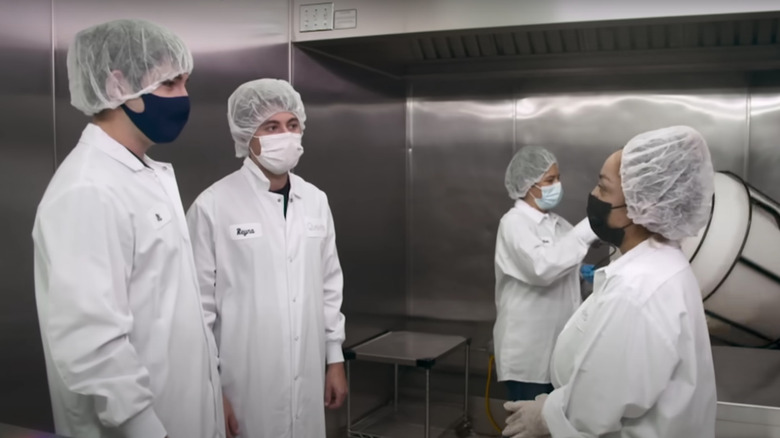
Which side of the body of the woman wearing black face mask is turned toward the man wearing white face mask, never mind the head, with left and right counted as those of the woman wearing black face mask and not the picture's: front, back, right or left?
front

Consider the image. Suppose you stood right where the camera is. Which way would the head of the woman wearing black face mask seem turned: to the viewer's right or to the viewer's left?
to the viewer's left

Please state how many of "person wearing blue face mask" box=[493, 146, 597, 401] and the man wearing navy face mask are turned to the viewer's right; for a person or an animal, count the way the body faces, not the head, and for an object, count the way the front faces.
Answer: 2

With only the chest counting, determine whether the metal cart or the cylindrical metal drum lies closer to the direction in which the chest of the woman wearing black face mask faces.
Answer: the metal cart

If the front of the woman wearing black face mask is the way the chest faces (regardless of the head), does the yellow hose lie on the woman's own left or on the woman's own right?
on the woman's own right

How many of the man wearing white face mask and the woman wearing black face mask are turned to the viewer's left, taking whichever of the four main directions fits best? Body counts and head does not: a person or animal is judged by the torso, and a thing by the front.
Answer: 1

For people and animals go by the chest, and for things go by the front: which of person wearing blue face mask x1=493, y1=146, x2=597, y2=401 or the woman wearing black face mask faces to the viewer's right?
the person wearing blue face mask

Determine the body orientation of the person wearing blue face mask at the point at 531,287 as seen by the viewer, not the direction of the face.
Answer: to the viewer's right

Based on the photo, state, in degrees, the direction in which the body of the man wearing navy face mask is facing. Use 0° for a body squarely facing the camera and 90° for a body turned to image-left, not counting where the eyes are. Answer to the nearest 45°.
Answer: approximately 270°

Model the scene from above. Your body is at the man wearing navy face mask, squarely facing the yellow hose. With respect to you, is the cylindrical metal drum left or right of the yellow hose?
right

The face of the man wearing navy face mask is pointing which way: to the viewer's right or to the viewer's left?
to the viewer's right

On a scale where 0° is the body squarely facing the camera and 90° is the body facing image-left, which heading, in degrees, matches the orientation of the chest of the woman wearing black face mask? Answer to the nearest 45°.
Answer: approximately 90°

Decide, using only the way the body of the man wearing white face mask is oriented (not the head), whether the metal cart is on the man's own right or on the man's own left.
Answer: on the man's own left

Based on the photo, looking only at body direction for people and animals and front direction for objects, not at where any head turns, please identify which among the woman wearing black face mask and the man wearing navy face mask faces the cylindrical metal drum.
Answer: the man wearing navy face mask
